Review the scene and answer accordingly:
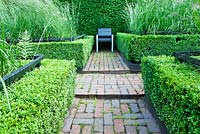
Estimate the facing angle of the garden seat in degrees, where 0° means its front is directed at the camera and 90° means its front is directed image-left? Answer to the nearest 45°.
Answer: approximately 0°

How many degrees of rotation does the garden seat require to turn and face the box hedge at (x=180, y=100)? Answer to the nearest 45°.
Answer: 0° — it already faces it

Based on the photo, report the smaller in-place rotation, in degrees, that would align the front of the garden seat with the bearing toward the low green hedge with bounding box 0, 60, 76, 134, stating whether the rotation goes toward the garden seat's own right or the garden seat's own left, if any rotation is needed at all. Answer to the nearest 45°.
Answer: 0° — it already faces it
